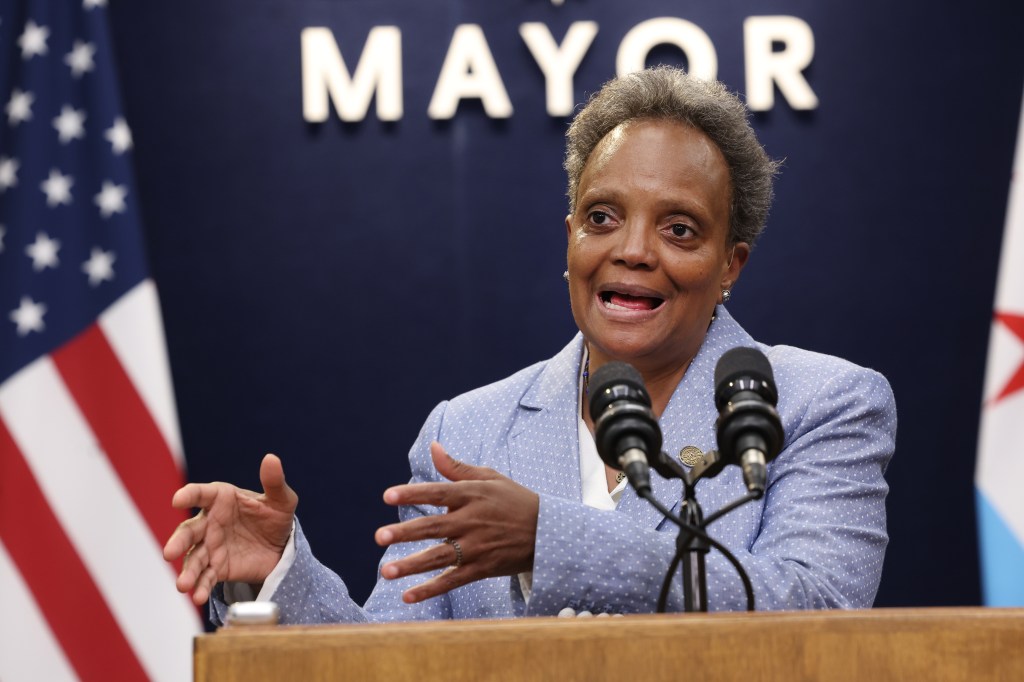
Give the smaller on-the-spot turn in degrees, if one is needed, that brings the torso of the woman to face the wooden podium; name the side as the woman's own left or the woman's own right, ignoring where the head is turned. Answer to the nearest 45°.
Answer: approximately 45° to the woman's own left

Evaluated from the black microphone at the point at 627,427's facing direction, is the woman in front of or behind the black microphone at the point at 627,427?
in front

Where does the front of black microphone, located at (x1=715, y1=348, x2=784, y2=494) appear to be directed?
away from the camera

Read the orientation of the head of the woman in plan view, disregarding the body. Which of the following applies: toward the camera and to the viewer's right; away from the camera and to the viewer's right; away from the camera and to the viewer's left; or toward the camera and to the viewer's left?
toward the camera and to the viewer's left

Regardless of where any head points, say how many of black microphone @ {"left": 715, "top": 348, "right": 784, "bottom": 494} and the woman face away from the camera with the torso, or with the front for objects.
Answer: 1

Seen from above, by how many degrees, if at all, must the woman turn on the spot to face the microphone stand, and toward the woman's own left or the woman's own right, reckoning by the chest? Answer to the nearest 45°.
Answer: approximately 45° to the woman's own left

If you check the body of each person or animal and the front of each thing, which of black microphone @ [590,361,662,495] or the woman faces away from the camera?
the black microphone

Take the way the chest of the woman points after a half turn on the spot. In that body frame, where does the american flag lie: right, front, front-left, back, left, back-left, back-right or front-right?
left

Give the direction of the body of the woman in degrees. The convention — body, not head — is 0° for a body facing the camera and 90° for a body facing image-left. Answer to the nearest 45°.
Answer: approximately 45°

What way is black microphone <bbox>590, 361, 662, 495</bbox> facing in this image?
away from the camera

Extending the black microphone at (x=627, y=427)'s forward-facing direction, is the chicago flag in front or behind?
in front

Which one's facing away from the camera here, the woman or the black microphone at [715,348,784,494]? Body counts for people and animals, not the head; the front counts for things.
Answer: the black microphone
